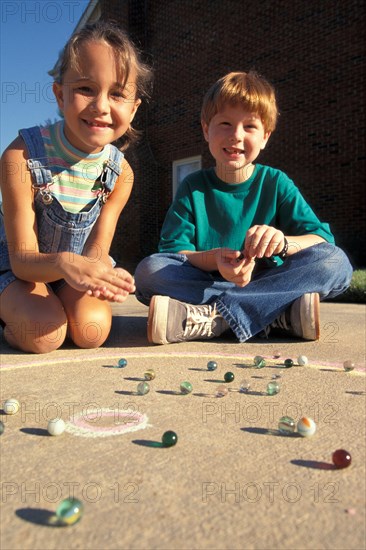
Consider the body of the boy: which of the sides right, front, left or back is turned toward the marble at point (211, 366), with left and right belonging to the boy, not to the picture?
front

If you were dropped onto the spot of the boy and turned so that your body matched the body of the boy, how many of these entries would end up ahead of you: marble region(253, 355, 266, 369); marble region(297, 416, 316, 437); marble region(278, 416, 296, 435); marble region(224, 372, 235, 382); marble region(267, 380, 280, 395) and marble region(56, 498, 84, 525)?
6

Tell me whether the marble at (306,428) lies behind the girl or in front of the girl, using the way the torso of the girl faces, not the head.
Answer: in front

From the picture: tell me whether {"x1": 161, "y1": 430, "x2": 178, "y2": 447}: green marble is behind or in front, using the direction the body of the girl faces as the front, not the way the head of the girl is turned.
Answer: in front

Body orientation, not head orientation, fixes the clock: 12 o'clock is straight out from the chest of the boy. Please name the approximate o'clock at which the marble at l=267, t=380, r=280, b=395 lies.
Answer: The marble is roughly at 12 o'clock from the boy.

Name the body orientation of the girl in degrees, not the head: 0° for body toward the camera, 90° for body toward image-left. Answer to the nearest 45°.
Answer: approximately 0°

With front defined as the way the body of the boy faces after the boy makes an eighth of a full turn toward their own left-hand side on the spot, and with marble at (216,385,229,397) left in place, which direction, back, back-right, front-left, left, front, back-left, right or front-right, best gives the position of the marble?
front-right
